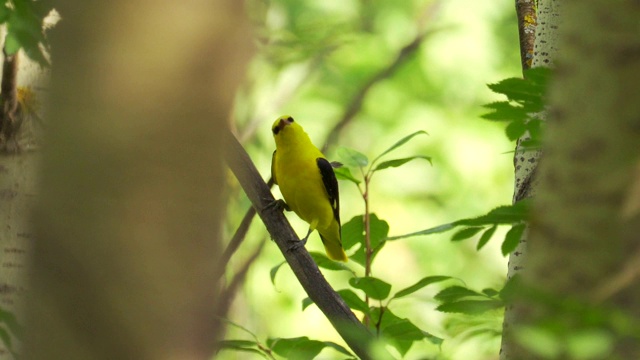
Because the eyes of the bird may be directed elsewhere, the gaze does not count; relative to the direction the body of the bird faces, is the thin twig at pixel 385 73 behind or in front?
behind

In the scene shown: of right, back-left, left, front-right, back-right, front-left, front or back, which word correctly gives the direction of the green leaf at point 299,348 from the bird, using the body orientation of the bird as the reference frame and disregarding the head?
front-left

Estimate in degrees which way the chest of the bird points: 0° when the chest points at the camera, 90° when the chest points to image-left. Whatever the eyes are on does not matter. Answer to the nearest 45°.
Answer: approximately 45°
